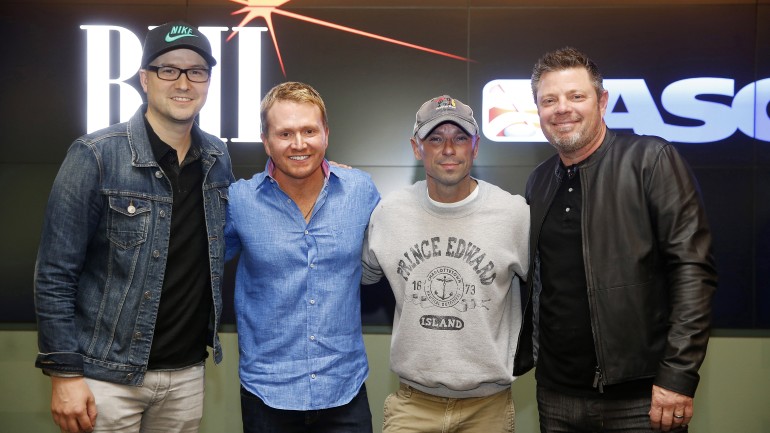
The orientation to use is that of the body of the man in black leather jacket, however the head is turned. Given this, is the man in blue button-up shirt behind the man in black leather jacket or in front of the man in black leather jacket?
in front

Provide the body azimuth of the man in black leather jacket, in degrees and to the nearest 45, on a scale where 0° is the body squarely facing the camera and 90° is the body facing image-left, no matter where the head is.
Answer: approximately 45°

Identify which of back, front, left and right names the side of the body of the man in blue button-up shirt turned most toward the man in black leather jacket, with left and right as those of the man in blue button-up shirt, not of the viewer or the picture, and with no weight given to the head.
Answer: left

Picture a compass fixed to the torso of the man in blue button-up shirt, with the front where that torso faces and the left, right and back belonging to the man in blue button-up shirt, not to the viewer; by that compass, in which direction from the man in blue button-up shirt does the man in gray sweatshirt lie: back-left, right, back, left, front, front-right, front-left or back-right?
left

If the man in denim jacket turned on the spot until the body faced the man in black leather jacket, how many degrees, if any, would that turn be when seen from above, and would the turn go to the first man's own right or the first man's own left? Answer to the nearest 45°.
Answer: approximately 45° to the first man's own left

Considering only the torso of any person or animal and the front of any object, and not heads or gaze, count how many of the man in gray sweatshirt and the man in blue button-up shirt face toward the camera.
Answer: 2

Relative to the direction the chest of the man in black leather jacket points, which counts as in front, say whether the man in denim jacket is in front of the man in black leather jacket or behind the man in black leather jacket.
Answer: in front
